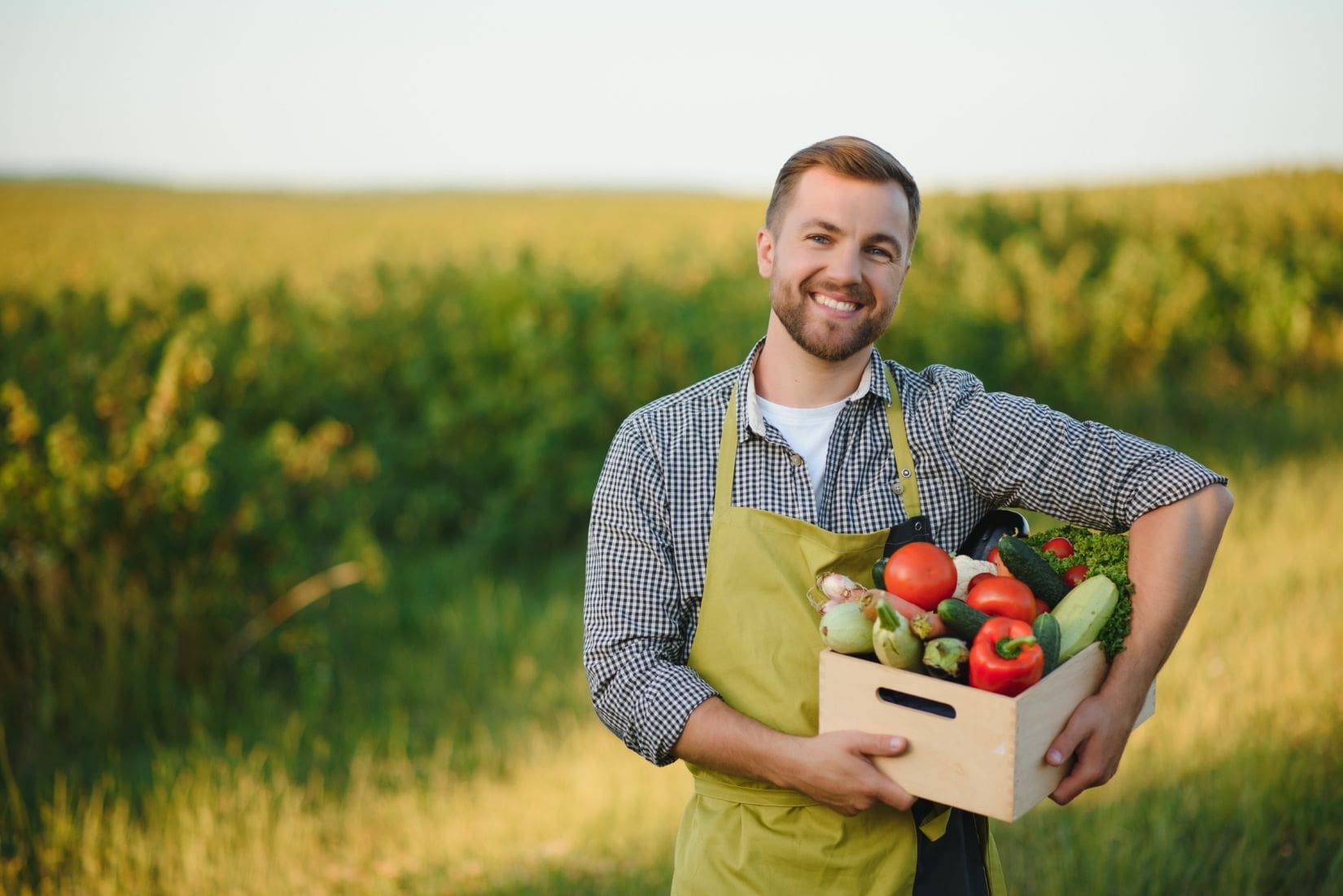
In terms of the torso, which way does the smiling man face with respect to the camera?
toward the camera
